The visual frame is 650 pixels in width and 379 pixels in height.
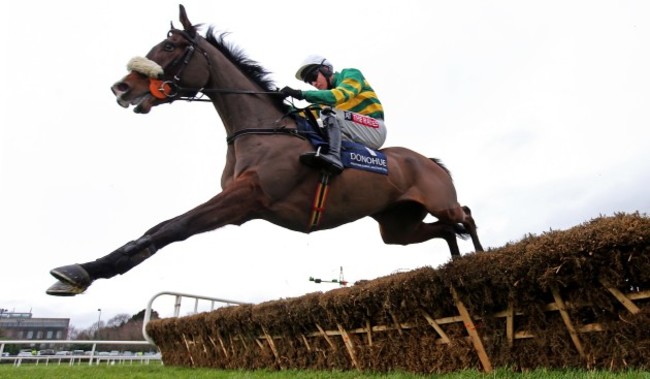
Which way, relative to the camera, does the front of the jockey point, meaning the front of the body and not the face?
to the viewer's left
